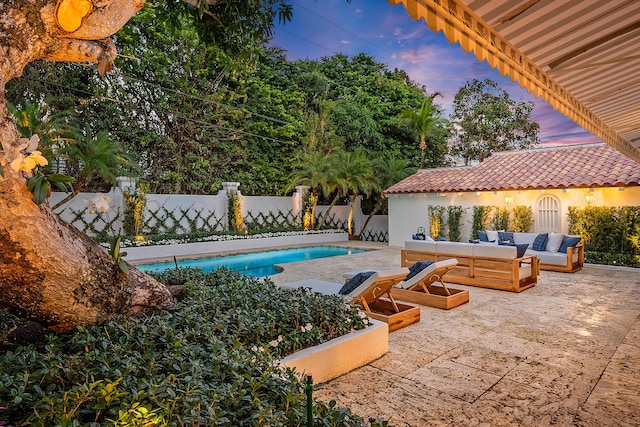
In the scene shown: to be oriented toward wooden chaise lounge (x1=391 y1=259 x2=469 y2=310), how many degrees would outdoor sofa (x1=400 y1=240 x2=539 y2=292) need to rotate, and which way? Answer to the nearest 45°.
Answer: approximately 180°

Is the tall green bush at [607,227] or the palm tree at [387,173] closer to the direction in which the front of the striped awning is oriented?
the palm tree

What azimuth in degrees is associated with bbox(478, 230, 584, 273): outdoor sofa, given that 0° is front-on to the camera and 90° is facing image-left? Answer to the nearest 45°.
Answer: approximately 45°

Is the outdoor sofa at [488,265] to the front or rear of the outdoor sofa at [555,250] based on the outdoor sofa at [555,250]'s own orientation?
to the front

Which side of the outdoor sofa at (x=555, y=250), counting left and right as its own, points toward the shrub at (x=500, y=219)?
right

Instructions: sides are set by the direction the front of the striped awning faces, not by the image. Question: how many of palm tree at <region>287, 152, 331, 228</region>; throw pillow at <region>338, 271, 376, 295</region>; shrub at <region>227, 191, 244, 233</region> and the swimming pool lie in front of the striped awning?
4

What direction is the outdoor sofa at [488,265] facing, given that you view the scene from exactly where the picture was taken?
facing away from the viewer and to the right of the viewer

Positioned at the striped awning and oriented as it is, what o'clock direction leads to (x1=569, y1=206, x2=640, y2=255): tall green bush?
The tall green bush is roughly at 2 o'clock from the striped awning.

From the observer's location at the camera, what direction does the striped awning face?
facing away from the viewer and to the left of the viewer

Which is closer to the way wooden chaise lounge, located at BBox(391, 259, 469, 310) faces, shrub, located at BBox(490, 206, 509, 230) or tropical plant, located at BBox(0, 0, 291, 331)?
the shrub
